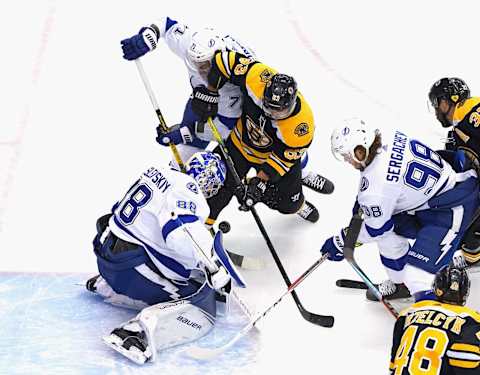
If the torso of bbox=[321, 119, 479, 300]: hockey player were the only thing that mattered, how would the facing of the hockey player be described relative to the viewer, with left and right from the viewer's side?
facing to the left of the viewer

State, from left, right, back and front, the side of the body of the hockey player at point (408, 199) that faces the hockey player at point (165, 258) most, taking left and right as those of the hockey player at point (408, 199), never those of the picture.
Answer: front

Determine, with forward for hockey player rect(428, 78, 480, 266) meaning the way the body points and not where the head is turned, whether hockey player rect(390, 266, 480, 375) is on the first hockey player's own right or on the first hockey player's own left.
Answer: on the first hockey player's own left

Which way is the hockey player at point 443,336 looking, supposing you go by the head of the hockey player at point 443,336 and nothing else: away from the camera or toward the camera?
away from the camera

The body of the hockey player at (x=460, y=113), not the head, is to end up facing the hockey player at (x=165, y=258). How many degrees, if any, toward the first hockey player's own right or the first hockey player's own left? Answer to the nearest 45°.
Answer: approximately 45° to the first hockey player's own left

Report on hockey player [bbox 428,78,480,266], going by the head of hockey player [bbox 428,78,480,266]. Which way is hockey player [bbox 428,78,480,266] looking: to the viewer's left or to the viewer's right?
to the viewer's left

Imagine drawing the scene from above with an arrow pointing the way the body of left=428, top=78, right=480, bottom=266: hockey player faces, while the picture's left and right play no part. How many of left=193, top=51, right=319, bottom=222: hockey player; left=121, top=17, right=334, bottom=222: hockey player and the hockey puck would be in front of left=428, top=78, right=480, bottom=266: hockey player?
3

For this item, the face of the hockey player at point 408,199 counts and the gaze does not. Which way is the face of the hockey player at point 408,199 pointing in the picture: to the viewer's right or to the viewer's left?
to the viewer's left

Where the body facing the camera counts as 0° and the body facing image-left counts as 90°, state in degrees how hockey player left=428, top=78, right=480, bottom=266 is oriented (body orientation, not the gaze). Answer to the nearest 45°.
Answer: approximately 90°

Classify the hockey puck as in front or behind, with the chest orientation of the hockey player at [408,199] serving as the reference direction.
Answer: in front

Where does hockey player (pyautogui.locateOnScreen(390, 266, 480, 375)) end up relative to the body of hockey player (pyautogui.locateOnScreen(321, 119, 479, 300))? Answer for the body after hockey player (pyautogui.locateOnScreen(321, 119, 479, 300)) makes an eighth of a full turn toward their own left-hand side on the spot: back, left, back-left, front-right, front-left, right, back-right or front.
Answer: front-left

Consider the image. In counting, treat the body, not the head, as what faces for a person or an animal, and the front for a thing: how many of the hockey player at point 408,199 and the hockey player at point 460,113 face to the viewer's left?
2
